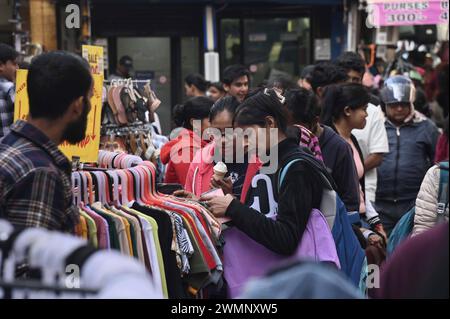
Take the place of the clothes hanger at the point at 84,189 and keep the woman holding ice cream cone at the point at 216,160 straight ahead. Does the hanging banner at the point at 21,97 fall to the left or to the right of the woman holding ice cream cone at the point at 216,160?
left

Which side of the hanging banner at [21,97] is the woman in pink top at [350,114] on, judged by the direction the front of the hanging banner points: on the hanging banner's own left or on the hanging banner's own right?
on the hanging banner's own left

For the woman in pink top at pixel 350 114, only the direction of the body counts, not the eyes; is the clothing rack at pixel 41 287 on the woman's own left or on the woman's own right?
on the woman's own right

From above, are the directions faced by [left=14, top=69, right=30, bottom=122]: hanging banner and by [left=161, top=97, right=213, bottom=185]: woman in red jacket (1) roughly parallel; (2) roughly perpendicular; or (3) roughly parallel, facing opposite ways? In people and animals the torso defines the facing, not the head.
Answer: roughly perpendicular
